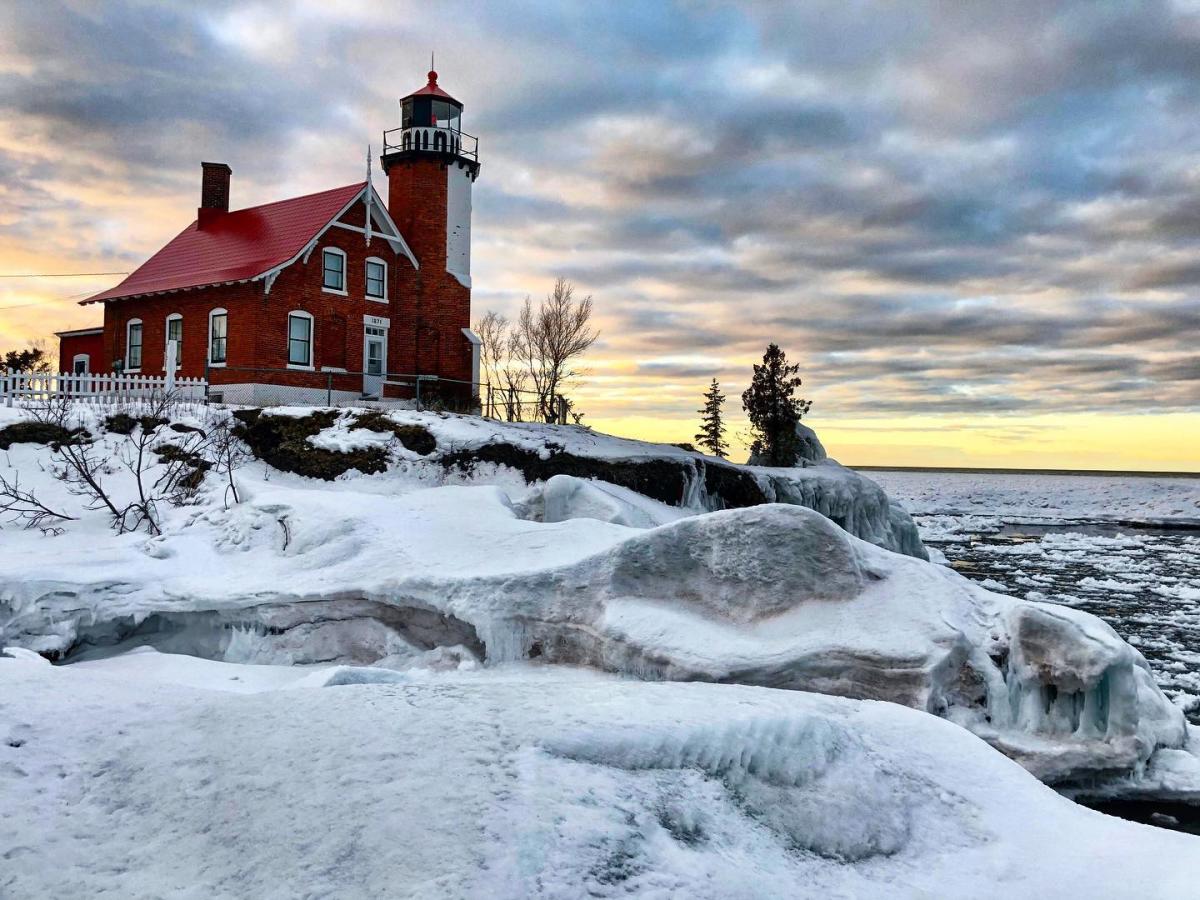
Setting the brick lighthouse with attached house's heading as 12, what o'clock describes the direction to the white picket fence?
The white picket fence is roughly at 3 o'clock from the brick lighthouse with attached house.

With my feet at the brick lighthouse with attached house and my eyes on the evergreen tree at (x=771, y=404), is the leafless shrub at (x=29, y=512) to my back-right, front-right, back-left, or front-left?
back-right

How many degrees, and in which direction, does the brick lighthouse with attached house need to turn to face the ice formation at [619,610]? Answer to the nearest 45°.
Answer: approximately 45° to its right

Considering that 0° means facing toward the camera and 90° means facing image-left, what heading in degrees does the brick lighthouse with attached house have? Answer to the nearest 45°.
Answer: approximately 315°

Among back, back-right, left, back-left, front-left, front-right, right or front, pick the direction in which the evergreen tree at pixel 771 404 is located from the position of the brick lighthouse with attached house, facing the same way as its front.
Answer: front-left

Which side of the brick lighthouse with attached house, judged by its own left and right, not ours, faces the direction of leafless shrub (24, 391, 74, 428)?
right

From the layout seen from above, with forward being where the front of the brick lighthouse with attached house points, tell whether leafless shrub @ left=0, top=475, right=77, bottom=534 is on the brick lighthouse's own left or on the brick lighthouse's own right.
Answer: on the brick lighthouse's own right

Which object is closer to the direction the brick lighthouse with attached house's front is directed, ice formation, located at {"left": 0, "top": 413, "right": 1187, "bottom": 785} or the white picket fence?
the ice formation

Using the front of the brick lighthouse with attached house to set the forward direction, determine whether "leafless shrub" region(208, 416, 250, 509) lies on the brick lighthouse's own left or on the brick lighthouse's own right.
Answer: on the brick lighthouse's own right
